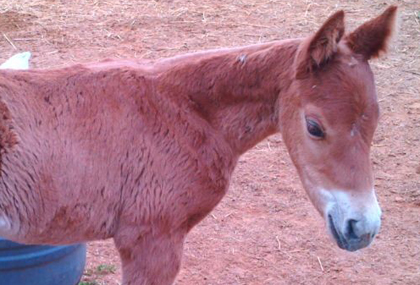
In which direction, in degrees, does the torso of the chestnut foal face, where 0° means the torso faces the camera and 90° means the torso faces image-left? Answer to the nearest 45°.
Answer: approximately 270°
